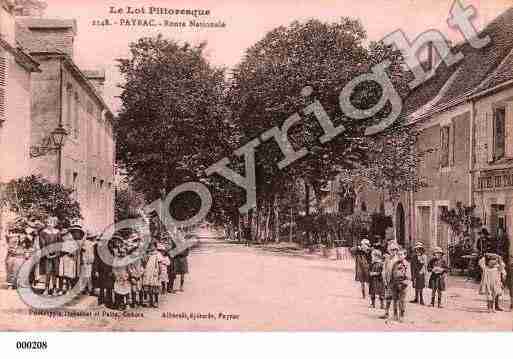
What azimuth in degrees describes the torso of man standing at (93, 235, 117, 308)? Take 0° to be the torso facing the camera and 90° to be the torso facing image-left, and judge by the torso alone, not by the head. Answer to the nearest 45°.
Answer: approximately 315°

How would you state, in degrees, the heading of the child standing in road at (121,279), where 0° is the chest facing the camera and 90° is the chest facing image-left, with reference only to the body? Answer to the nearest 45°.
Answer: approximately 0°

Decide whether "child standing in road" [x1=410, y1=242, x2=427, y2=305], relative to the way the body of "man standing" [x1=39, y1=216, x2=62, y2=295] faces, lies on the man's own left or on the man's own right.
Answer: on the man's own left

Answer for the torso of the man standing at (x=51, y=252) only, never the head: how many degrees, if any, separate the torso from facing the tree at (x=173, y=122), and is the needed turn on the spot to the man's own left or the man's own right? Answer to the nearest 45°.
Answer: approximately 135° to the man's own left

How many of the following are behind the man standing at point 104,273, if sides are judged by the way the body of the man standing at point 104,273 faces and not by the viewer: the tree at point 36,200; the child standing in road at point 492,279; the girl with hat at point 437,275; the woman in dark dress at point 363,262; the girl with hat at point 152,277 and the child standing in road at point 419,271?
1

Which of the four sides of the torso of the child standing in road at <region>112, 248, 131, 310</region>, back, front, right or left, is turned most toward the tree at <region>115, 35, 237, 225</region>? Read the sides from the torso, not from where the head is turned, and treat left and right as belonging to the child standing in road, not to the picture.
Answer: back

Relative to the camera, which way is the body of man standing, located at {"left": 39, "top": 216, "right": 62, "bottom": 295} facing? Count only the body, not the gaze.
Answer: toward the camera

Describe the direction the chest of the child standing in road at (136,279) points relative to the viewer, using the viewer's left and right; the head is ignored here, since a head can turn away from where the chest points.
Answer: facing the viewer

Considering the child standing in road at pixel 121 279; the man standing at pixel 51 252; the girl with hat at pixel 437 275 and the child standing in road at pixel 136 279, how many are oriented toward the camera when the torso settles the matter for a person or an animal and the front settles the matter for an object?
4

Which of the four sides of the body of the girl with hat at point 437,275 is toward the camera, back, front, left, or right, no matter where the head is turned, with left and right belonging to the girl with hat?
front

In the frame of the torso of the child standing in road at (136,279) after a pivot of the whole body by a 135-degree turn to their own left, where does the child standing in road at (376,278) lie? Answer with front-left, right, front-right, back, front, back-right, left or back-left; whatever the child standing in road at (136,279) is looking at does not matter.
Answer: front-right

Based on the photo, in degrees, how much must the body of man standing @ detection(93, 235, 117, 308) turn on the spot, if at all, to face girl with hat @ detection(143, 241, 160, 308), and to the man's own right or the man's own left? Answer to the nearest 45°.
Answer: approximately 45° to the man's own left
